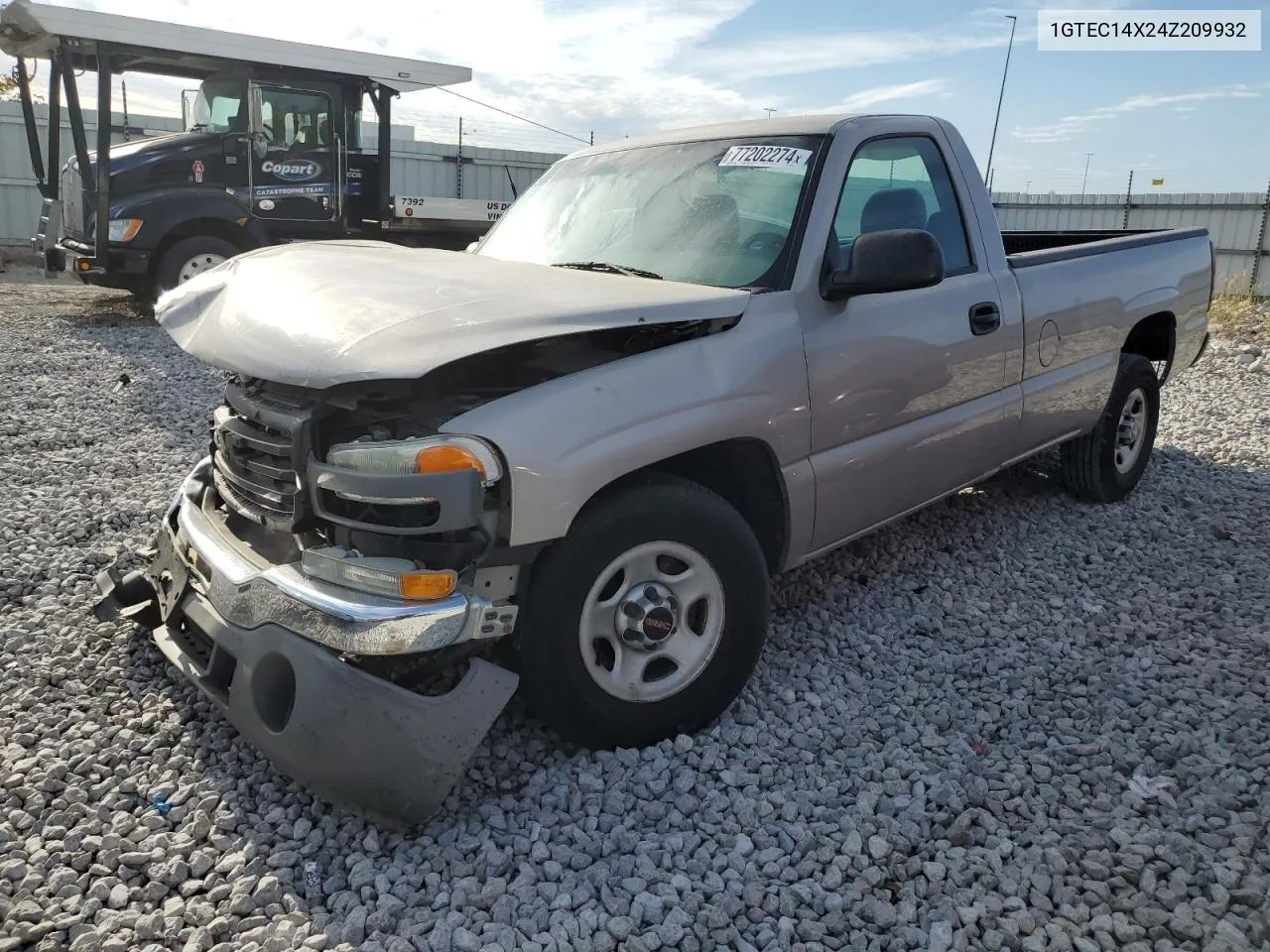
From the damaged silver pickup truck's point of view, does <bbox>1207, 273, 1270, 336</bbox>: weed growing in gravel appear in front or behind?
behind

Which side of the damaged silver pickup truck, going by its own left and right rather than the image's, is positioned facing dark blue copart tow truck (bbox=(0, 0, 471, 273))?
right

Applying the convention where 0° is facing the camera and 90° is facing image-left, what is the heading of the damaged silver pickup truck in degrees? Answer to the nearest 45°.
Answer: approximately 45°
